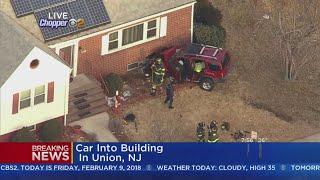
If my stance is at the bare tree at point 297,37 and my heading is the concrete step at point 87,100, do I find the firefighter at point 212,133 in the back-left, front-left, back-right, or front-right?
front-left

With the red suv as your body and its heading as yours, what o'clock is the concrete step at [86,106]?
The concrete step is roughly at 10 o'clock from the red suv.

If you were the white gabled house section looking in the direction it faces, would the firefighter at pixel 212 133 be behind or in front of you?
in front

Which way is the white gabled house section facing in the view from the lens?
facing the viewer and to the right of the viewer

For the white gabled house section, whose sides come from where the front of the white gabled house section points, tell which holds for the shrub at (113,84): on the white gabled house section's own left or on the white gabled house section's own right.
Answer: on the white gabled house section's own left

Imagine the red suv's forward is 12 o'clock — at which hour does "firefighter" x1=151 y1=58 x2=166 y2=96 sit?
The firefighter is roughly at 10 o'clock from the red suv.

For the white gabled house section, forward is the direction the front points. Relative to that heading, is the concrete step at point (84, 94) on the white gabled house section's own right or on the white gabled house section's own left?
on the white gabled house section's own left

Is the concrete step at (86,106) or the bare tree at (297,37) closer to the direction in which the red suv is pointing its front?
the concrete step

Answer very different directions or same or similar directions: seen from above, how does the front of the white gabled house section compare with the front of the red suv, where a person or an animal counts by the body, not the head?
very different directions

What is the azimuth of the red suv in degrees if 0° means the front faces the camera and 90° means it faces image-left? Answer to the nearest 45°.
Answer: approximately 135°

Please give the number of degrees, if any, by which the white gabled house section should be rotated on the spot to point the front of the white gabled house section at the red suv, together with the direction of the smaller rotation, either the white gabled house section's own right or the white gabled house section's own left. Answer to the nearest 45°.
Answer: approximately 45° to the white gabled house section's own left
